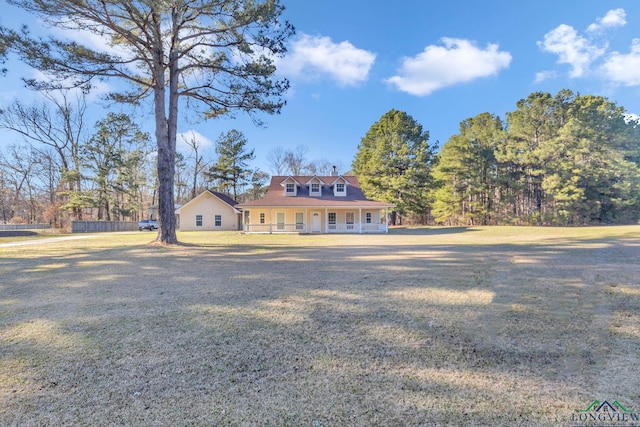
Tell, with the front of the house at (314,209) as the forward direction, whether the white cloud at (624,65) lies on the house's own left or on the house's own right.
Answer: on the house's own left

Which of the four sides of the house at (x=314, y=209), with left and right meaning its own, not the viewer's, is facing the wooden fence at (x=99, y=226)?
right

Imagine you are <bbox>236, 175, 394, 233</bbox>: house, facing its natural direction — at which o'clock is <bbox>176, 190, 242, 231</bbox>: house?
<bbox>176, 190, 242, 231</bbox>: house is roughly at 4 o'clock from <bbox>236, 175, 394, 233</bbox>: house.

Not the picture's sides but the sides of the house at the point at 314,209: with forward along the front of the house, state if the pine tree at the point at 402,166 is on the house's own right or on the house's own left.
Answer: on the house's own left

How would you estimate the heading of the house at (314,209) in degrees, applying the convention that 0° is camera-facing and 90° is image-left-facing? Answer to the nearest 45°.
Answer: approximately 0°
